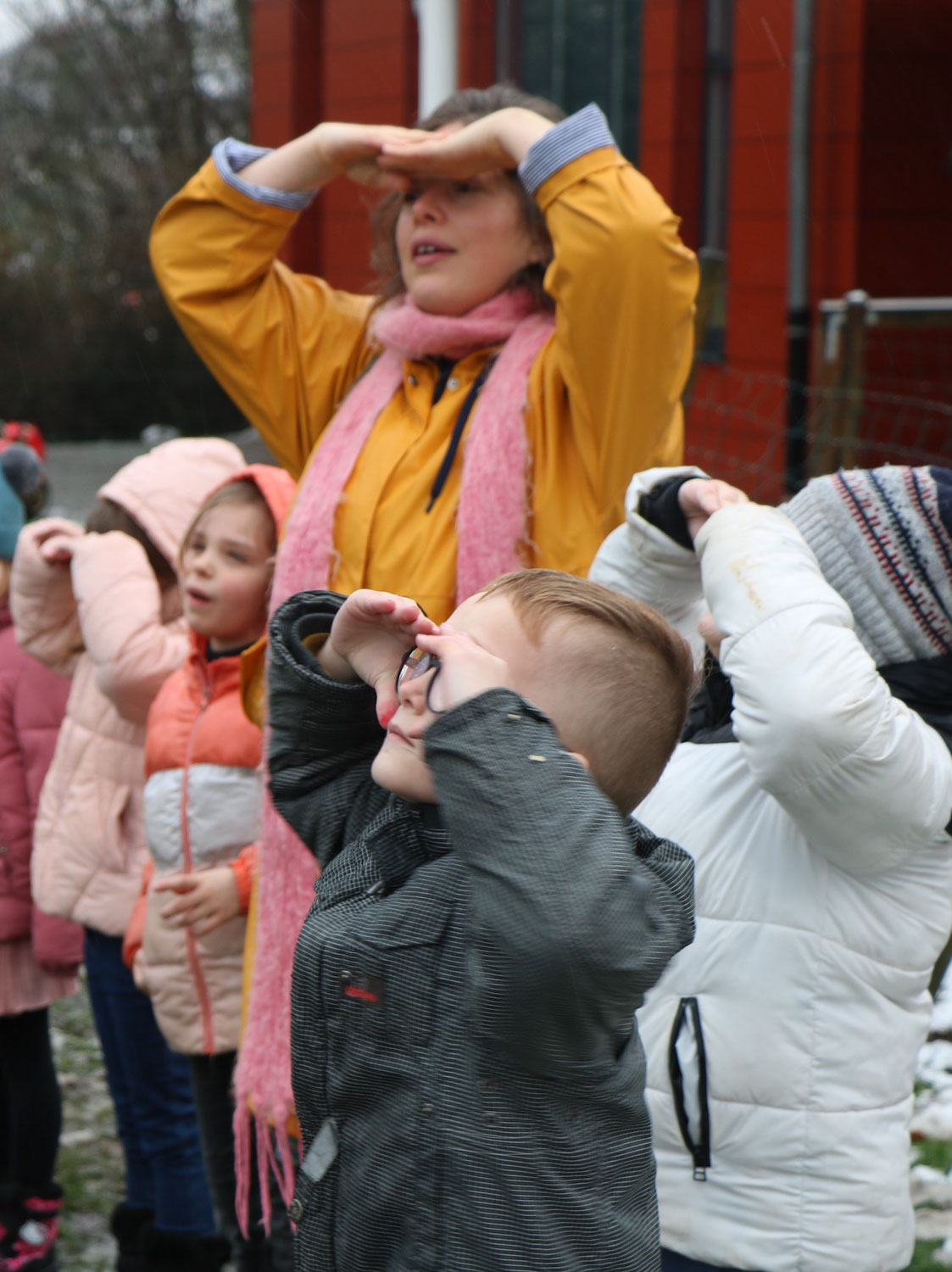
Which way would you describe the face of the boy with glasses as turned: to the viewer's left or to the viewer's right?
to the viewer's left

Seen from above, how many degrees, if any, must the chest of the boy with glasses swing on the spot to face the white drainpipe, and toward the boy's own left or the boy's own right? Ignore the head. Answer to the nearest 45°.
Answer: approximately 135° to the boy's own right

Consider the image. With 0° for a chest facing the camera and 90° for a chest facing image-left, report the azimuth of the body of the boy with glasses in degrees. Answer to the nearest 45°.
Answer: approximately 45°

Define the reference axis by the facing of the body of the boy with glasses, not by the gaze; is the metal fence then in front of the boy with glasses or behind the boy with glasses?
behind
